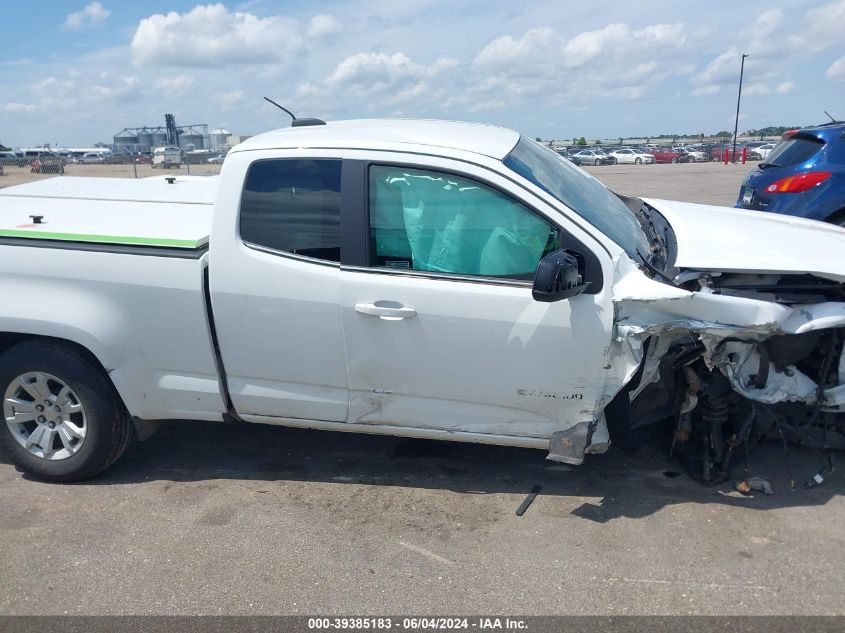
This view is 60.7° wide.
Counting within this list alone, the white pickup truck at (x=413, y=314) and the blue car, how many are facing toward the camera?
0

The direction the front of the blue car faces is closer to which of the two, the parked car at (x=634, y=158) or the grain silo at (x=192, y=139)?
the parked car

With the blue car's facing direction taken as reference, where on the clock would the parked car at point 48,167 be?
The parked car is roughly at 8 o'clock from the blue car.

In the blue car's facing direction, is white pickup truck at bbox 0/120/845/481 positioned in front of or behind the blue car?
behind

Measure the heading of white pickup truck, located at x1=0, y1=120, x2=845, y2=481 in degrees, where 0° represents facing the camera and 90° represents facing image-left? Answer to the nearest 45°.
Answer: approximately 270°

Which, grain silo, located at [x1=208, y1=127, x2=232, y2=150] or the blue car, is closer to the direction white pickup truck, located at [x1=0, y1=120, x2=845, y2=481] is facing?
the blue car

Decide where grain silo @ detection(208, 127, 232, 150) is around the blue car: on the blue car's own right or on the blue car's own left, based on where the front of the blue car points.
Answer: on the blue car's own left

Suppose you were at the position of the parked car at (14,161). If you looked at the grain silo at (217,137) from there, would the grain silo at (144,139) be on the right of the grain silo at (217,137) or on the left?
left

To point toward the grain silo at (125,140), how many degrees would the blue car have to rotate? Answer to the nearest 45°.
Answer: approximately 90° to its left

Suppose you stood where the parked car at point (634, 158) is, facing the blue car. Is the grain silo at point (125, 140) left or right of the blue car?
right

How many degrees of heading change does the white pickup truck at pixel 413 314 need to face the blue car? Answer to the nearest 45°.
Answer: approximately 45° to its left

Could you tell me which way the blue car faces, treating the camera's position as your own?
facing away from the viewer and to the right of the viewer
